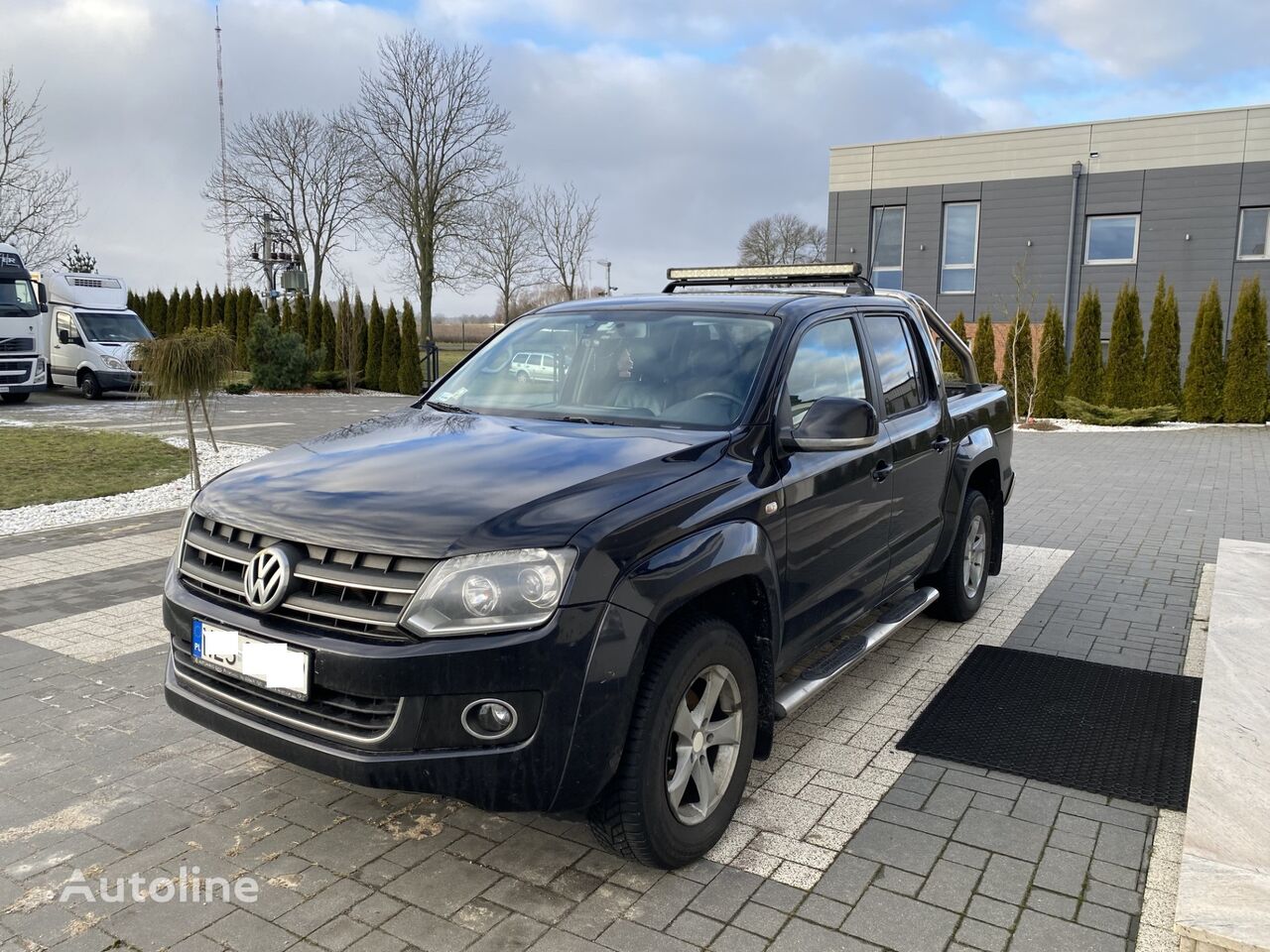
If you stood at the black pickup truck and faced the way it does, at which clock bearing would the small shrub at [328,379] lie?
The small shrub is roughly at 4 o'clock from the black pickup truck.

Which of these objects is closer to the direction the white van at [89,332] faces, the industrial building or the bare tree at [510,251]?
the industrial building

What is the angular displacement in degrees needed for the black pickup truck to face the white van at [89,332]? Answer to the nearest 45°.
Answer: approximately 90° to its right

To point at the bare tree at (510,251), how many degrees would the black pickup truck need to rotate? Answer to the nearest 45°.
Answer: approximately 135° to its right

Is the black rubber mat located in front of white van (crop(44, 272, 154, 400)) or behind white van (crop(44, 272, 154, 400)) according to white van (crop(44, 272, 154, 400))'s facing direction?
in front

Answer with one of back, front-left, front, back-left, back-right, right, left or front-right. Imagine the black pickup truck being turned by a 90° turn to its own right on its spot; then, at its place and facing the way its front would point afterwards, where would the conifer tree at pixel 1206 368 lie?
right

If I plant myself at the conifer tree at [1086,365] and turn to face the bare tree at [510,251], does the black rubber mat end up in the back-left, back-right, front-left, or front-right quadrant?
back-left

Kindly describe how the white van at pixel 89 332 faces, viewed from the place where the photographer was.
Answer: facing the viewer and to the right of the viewer

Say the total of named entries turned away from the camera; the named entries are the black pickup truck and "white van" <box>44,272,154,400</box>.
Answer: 0
